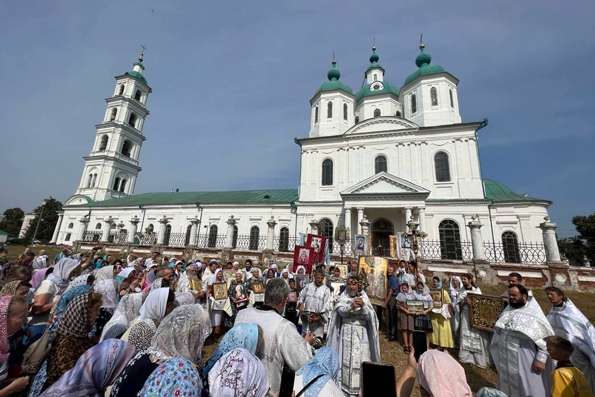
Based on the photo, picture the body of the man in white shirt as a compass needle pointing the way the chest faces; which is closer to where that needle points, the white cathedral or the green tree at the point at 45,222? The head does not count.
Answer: the white cathedral

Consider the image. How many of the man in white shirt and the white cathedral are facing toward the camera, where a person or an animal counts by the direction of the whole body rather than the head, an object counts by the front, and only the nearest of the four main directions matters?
1

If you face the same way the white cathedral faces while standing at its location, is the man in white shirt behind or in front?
in front

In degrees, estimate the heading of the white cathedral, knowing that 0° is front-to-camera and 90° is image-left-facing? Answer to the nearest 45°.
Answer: approximately 0°

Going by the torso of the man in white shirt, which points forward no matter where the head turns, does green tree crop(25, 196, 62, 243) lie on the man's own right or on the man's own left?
on the man's own left

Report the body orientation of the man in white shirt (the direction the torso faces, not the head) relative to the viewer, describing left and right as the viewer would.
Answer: facing away from the viewer and to the right of the viewer

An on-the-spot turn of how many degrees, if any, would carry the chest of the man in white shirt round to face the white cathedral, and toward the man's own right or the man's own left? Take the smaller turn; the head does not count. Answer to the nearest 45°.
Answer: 0° — they already face it

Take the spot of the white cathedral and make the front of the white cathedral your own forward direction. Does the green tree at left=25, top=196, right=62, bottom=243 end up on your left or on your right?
on your right

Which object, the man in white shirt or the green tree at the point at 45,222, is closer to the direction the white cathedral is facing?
the man in white shirt
